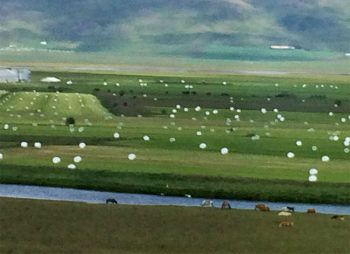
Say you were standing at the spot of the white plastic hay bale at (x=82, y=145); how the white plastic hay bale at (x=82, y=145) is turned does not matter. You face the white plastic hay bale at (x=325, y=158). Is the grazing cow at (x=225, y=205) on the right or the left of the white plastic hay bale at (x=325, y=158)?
right
